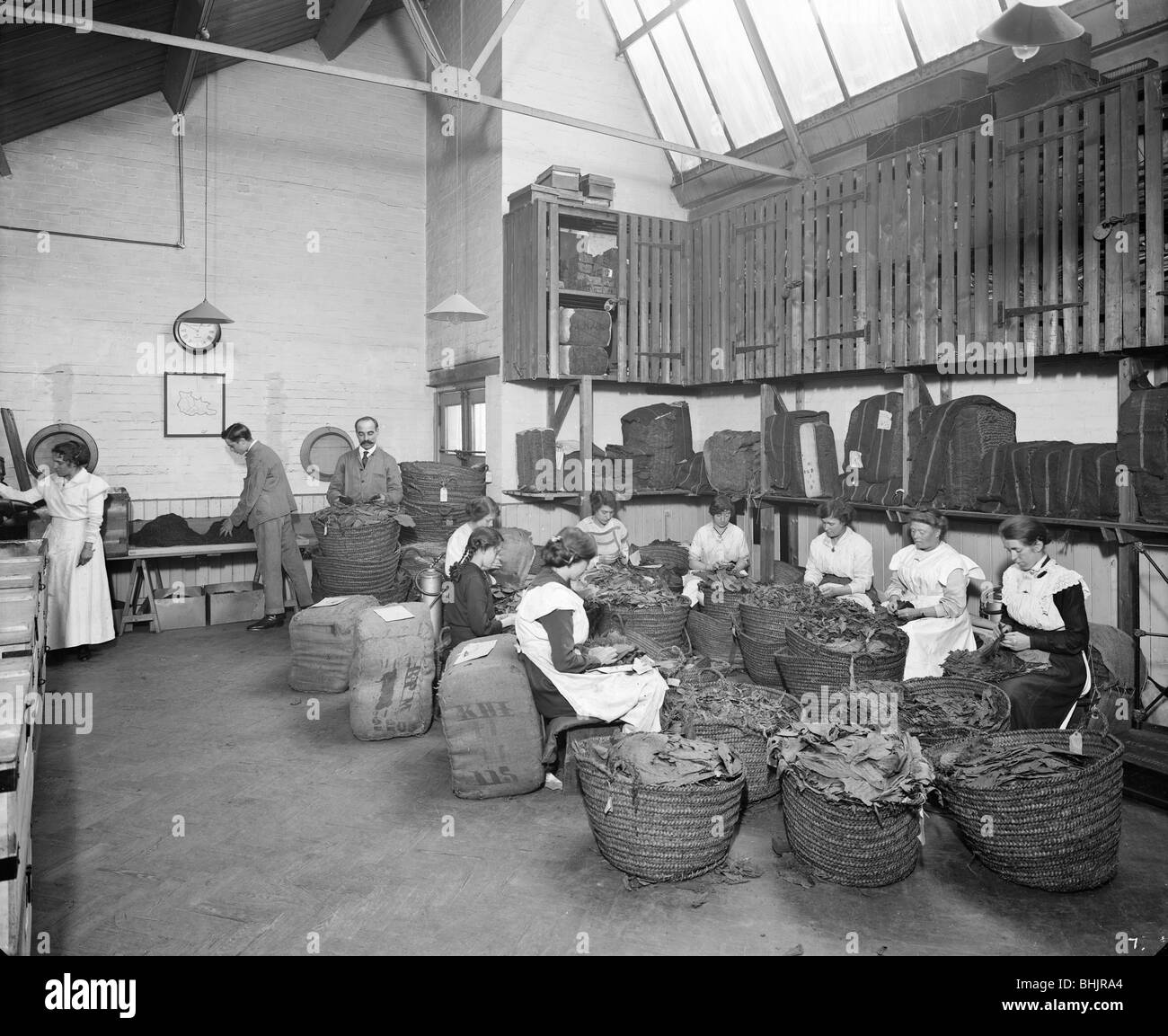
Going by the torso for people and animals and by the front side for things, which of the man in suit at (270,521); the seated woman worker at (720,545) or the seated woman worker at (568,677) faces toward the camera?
the seated woman worker at (720,545)

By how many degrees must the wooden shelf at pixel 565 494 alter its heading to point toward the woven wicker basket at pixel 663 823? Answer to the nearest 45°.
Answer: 0° — it already faces it

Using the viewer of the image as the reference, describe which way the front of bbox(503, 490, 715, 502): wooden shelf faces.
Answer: facing the viewer

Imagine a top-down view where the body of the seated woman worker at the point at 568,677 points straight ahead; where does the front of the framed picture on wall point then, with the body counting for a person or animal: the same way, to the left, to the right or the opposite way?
to the right

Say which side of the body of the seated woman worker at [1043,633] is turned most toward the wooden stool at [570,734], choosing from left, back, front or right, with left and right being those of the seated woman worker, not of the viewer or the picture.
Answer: front

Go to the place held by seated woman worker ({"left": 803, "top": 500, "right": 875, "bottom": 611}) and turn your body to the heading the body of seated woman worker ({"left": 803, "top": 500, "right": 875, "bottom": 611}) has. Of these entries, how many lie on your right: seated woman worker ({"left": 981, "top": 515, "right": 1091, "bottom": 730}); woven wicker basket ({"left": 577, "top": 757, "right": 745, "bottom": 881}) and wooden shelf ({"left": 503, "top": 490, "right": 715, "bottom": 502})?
1

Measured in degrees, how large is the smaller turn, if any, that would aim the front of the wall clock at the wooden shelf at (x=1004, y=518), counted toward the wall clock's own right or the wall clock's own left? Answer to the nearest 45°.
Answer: approximately 45° to the wall clock's own left

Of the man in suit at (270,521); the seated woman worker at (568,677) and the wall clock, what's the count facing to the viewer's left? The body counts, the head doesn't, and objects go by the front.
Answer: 1

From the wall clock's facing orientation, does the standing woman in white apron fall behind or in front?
in front

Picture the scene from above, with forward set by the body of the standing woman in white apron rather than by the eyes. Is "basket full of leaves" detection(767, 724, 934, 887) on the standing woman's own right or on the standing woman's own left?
on the standing woman's own left

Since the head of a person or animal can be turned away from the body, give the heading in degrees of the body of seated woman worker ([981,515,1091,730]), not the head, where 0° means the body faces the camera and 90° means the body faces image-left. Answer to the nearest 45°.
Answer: approximately 45°

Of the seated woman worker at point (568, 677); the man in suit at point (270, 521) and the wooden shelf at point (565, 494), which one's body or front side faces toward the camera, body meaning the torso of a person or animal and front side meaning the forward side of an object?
the wooden shelf

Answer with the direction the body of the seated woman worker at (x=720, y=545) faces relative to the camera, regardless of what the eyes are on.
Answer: toward the camera

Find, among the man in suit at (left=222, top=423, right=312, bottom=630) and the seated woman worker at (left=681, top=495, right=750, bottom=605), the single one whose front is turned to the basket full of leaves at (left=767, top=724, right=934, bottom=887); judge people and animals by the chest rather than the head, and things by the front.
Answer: the seated woman worker

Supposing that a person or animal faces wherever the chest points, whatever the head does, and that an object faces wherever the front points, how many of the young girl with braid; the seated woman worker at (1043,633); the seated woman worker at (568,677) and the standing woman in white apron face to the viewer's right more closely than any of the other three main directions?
2

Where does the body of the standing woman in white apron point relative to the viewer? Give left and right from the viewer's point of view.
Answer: facing the viewer and to the left of the viewer
